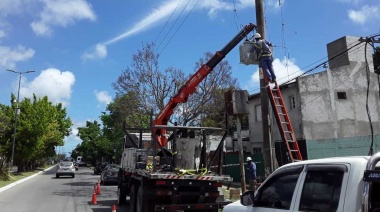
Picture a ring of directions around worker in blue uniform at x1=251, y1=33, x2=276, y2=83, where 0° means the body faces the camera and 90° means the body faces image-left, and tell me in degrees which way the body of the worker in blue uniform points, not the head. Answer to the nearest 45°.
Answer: approximately 135°

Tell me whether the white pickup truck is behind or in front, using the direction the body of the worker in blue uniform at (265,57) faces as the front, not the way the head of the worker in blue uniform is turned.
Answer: behind

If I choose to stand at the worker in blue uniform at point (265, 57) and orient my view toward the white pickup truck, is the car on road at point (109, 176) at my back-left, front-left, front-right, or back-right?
back-right

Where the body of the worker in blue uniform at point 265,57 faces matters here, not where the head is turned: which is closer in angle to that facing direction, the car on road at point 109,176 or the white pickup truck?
the car on road

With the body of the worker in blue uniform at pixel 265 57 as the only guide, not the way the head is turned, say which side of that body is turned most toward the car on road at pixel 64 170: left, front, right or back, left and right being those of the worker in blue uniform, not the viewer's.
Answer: front

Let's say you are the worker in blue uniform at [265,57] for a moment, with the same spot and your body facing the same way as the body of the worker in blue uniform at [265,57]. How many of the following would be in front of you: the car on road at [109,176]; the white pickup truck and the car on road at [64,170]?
2
